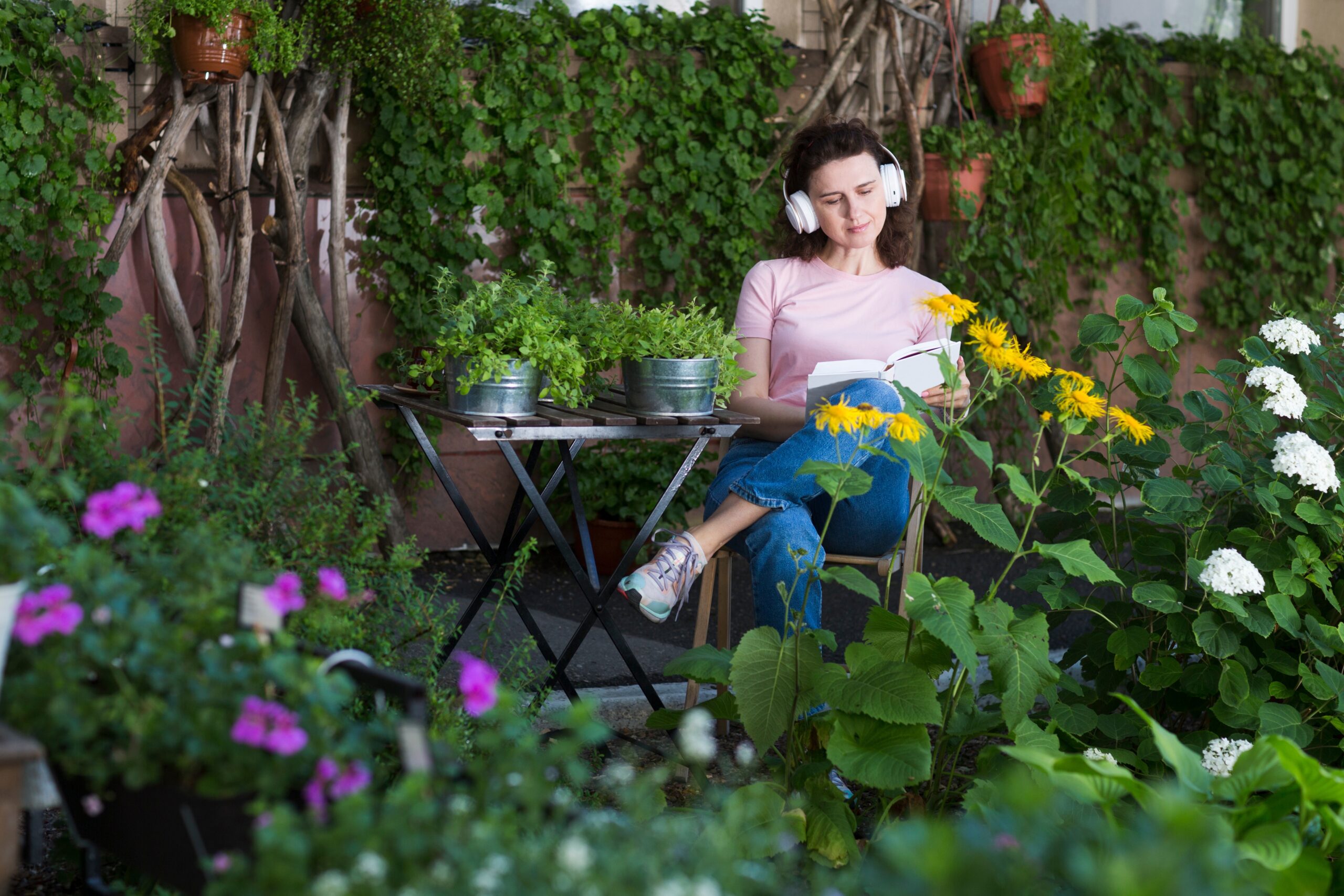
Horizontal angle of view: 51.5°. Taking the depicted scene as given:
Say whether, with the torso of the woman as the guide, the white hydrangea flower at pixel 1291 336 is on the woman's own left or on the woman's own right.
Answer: on the woman's own left

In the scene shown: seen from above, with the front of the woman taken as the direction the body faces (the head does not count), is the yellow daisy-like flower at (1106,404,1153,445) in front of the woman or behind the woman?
in front

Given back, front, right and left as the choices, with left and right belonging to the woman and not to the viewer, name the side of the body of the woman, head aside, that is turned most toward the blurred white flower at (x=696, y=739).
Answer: front

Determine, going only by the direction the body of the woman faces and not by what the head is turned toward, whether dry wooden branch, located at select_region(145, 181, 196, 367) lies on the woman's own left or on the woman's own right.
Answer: on the woman's own right

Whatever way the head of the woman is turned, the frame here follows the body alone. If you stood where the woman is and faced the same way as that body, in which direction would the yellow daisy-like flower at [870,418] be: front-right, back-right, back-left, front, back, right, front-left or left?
front

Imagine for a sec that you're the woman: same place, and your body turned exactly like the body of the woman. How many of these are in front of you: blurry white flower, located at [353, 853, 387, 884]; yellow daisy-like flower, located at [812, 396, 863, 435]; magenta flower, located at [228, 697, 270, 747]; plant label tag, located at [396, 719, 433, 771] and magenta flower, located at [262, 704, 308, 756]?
5

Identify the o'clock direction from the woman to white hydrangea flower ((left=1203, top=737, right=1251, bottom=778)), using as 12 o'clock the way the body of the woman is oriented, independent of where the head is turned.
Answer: The white hydrangea flower is roughly at 11 o'clock from the woman.

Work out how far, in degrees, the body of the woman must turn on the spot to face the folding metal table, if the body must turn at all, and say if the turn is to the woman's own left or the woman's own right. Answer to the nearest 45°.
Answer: approximately 45° to the woman's own right

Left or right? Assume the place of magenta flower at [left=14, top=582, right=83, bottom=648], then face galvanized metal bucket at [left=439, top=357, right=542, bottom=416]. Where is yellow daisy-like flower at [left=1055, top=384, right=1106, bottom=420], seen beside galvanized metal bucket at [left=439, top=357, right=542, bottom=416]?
right

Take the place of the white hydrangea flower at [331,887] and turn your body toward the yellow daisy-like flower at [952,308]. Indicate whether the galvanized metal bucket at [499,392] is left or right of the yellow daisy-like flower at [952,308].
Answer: left

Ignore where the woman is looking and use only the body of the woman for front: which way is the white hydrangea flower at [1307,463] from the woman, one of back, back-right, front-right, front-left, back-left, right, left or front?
front-left

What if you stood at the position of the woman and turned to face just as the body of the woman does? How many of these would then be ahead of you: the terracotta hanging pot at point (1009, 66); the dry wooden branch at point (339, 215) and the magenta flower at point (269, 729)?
1

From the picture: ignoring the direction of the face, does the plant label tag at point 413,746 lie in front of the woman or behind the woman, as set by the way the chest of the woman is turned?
in front

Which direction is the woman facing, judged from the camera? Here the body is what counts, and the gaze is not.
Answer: toward the camera

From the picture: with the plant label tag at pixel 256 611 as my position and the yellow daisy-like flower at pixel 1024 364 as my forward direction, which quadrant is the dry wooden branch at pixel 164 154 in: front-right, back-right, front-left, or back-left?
front-left

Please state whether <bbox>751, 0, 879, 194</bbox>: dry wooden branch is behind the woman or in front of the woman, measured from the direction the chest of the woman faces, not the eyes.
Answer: behind
